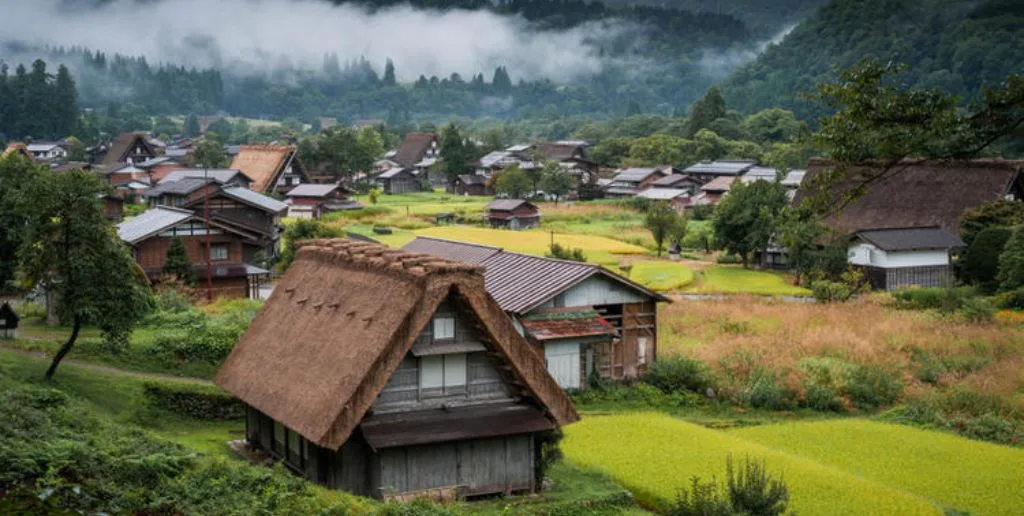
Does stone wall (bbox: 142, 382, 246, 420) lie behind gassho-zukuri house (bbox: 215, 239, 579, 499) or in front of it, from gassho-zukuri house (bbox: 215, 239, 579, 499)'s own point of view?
behind

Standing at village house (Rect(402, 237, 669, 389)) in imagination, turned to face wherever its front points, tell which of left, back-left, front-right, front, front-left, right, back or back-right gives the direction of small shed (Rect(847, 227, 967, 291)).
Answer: left

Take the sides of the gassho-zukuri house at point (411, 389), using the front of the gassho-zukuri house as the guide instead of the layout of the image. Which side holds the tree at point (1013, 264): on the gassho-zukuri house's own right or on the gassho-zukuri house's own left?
on the gassho-zukuri house's own left

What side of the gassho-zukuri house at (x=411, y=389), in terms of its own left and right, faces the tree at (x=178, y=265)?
back

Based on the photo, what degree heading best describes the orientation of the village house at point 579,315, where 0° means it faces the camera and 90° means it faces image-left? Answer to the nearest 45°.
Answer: approximately 315°

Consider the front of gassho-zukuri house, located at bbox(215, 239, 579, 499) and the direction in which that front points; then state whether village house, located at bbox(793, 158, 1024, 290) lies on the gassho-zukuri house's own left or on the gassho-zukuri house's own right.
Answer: on the gassho-zukuri house's own left

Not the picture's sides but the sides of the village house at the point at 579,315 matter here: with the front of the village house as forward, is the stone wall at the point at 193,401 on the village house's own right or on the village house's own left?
on the village house's own right

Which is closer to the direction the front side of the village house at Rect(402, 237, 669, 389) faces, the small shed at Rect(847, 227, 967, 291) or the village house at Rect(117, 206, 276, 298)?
the small shed

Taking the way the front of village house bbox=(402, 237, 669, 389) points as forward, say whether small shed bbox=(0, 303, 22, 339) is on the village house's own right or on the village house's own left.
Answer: on the village house's own right

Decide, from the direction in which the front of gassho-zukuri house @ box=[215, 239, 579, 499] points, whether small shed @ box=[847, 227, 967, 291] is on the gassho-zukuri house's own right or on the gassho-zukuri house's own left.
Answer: on the gassho-zukuri house's own left

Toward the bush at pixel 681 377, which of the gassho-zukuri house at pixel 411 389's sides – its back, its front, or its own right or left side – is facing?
left

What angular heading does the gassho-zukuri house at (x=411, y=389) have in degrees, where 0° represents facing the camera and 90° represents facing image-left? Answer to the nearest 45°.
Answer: approximately 315°
